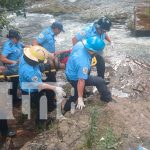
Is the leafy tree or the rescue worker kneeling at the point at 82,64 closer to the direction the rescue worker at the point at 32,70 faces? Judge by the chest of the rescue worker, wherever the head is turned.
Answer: the rescue worker kneeling

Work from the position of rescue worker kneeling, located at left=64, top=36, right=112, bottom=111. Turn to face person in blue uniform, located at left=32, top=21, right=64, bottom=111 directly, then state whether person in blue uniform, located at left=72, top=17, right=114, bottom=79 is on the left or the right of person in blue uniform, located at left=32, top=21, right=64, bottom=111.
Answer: right

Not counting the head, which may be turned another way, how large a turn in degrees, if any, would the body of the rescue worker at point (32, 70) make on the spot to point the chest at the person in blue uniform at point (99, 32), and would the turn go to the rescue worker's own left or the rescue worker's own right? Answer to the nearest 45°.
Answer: approximately 45° to the rescue worker's own left

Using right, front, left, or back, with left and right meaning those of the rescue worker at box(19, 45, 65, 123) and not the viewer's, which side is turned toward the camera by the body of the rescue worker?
right

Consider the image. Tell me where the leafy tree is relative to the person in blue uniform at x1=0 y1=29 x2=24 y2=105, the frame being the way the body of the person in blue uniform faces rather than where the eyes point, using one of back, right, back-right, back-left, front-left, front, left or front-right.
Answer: back-left

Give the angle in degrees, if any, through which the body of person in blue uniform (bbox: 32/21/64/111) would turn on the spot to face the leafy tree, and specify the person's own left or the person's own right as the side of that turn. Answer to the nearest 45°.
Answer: approximately 180°

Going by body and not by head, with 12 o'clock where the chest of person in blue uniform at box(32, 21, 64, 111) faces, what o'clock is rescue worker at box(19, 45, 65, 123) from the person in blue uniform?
The rescue worker is roughly at 2 o'clock from the person in blue uniform.

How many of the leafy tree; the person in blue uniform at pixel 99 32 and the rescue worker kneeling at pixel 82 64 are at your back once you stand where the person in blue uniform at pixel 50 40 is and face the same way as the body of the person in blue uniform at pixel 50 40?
1
